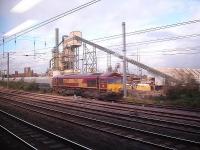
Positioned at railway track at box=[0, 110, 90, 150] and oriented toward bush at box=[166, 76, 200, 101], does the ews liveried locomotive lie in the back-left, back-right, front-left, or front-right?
front-left
